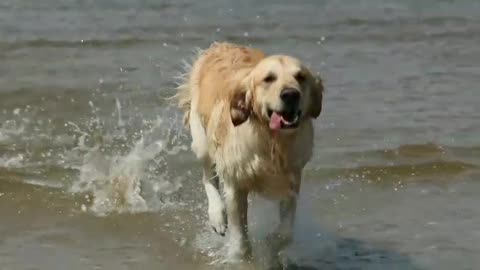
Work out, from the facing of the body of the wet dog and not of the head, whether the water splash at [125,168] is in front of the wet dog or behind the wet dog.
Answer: behind

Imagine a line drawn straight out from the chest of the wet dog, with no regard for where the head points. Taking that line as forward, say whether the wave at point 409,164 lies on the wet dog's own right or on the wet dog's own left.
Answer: on the wet dog's own left
